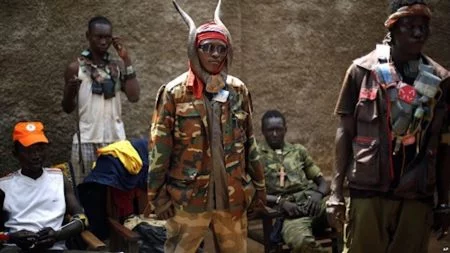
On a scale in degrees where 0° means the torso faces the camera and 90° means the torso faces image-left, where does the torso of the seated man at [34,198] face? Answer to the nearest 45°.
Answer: approximately 0°

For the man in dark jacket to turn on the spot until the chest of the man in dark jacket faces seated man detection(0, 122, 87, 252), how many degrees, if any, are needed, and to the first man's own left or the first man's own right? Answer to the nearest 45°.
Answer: approximately 135° to the first man's own right

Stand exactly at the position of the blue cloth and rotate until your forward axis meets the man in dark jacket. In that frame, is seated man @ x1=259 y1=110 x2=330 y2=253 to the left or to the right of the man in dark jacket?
left

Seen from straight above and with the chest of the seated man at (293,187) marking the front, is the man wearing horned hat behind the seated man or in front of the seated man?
in front

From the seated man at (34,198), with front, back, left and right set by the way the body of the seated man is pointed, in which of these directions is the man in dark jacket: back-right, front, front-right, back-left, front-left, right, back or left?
front-left

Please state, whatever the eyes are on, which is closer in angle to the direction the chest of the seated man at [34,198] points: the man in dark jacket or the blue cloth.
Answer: the man in dark jacket

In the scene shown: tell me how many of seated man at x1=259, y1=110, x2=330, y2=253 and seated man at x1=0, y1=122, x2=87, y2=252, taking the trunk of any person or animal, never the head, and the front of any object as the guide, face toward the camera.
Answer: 2
